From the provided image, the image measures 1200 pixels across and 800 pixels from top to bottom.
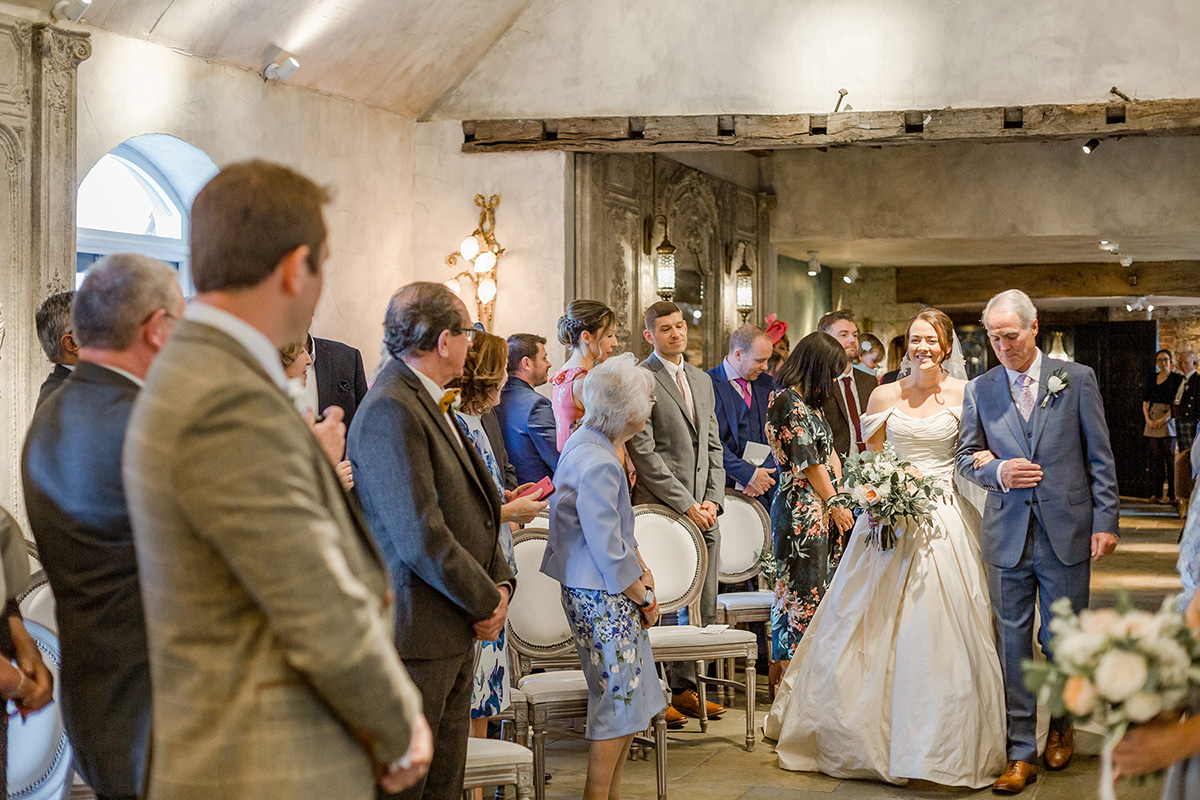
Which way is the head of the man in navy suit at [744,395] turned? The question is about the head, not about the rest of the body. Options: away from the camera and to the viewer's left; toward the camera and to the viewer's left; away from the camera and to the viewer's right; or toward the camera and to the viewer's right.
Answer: toward the camera and to the viewer's right

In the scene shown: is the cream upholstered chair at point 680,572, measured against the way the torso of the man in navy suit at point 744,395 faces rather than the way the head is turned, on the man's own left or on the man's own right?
on the man's own right

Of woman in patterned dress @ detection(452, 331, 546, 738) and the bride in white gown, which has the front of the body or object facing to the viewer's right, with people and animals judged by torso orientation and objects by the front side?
the woman in patterned dress

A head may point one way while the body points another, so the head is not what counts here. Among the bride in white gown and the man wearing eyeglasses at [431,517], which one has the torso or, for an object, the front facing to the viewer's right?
the man wearing eyeglasses

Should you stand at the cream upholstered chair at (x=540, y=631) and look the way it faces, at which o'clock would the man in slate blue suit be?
The man in slate blue suit is roughly at 10 o'clock from the cream upholstered chair.

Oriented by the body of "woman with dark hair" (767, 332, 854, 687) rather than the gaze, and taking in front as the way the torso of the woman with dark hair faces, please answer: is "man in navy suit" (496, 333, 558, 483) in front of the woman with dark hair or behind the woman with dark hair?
behind

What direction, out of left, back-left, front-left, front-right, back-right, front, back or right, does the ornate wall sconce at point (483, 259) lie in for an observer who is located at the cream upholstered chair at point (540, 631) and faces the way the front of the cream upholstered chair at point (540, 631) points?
back-left

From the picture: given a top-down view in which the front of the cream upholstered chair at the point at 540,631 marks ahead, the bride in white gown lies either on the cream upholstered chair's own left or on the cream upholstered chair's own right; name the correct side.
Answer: on the cream upholstered chair's own left

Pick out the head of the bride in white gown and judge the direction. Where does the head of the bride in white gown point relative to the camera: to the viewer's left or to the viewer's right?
to the viewer's left

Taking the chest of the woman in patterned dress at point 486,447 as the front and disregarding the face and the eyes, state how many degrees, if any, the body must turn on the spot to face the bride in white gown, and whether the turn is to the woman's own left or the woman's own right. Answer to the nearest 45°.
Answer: approximately 45° to the woman's own left

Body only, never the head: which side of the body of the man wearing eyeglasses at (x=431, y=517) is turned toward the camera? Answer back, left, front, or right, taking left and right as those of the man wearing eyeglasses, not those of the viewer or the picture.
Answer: right

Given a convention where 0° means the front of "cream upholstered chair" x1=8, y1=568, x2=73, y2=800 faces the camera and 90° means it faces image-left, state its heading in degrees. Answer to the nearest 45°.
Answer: approximately 315°

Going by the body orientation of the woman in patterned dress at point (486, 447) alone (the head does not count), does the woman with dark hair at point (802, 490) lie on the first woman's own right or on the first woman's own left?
on the first woman's own left

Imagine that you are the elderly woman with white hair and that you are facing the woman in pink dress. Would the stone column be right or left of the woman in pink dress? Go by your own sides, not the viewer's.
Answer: left
